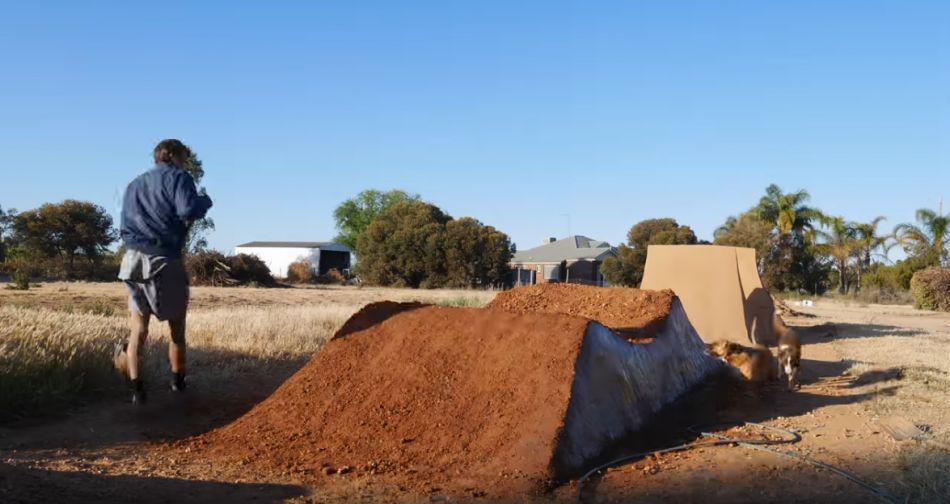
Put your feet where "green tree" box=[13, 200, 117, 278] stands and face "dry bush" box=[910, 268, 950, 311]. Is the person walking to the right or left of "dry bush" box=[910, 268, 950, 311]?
right

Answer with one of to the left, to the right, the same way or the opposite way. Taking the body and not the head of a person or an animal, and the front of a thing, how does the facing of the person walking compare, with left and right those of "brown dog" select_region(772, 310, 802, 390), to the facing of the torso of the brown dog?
the opposite way

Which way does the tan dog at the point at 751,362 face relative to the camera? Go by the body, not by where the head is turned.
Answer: to the viewer's left

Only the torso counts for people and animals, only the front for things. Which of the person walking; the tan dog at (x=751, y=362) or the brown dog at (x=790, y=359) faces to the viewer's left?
the tan dog

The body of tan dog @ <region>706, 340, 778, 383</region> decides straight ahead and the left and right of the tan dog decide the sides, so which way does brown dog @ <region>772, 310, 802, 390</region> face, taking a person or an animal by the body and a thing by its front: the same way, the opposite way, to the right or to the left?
to the left

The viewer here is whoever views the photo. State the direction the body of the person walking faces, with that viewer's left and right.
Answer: facing away from the viewer and to the right of the viewer

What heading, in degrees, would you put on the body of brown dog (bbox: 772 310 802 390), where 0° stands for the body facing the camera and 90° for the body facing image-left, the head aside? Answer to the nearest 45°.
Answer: approximately 0°

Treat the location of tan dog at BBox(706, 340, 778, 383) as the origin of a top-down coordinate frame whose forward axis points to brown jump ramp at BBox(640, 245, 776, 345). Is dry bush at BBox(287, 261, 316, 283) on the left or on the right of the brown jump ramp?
left

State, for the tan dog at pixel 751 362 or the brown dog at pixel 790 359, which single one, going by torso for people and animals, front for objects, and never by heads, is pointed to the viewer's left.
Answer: the tan dog

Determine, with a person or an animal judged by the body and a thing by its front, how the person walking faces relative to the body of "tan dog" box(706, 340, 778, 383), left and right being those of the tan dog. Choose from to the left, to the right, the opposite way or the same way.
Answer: to the right

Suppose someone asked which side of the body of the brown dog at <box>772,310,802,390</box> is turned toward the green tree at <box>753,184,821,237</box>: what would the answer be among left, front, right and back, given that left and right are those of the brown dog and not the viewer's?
back

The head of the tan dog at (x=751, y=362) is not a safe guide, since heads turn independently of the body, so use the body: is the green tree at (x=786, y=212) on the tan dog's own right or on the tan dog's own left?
on the tan dog's own right

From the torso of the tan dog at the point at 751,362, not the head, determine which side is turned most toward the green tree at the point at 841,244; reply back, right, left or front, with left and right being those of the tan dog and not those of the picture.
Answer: right
